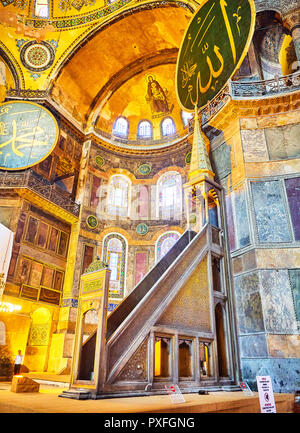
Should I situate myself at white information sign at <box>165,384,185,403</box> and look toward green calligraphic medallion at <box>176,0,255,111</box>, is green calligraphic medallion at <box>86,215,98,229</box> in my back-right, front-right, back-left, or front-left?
front-left

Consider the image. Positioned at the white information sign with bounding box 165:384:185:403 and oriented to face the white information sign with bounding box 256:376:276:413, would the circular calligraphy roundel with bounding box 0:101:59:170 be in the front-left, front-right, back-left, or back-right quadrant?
back-left

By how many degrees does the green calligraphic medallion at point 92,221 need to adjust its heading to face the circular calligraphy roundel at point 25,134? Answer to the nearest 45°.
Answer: approximately 90° to its right

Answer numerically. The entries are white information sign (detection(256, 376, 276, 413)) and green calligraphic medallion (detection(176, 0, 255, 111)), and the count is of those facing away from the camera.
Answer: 0

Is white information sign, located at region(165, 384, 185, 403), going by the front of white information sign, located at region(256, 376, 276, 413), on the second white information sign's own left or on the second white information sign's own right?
on the second white information sign's own right

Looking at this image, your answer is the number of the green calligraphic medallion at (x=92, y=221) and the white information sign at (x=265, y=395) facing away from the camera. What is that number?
0

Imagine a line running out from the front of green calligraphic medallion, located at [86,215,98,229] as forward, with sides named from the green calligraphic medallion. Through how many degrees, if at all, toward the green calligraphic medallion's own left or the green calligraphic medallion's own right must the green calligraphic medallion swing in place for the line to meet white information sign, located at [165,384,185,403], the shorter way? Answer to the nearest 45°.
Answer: approximately 45° to the green calligraphic medallion's own right

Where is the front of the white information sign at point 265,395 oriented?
toward the camera

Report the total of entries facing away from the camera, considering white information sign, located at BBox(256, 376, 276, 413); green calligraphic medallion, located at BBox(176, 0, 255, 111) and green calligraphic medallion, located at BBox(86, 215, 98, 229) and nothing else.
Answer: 0

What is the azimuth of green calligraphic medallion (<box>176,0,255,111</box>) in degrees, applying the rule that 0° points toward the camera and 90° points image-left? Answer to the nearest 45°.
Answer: approximately 45°

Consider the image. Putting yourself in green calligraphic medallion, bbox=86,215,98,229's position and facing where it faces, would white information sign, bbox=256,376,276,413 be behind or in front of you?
in front

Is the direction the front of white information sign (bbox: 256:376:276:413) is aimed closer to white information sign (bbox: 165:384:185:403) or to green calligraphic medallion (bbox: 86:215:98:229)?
the white information sign

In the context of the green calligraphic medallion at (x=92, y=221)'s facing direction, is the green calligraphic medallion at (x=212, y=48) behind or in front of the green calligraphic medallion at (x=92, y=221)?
in front

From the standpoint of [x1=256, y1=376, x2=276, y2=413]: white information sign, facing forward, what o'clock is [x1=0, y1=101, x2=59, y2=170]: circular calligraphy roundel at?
The circular calligraphy roundel is roughly at 4 o'clock from the white information sign.
